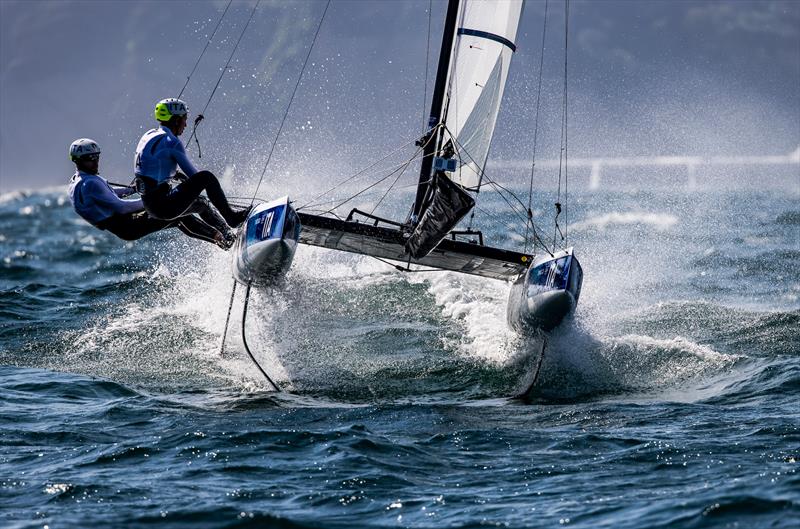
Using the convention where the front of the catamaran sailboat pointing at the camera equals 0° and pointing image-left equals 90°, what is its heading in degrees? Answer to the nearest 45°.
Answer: approximately 0°
